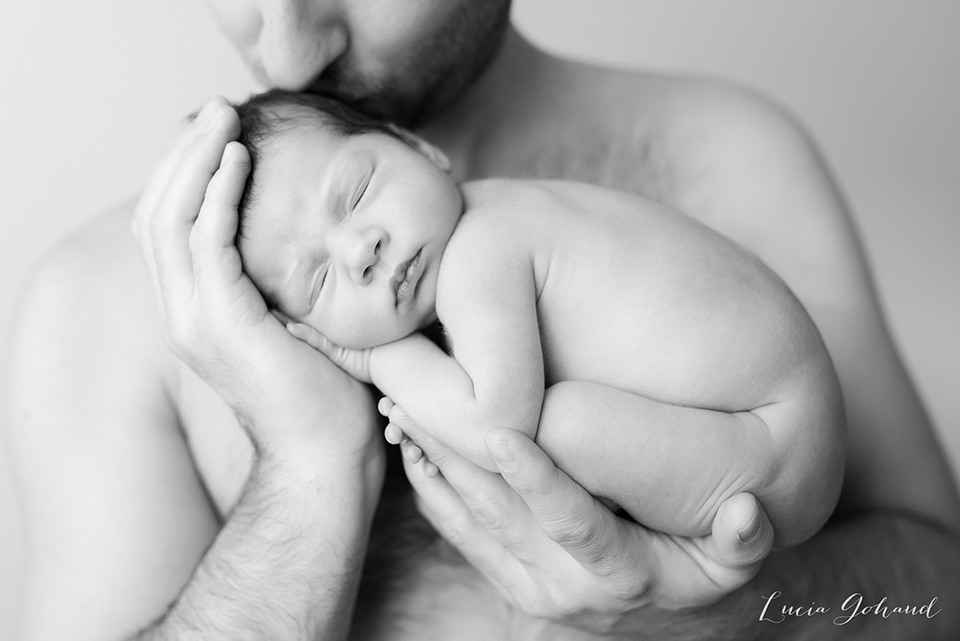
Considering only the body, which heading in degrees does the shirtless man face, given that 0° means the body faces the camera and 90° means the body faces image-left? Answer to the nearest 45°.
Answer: approximately 0°
